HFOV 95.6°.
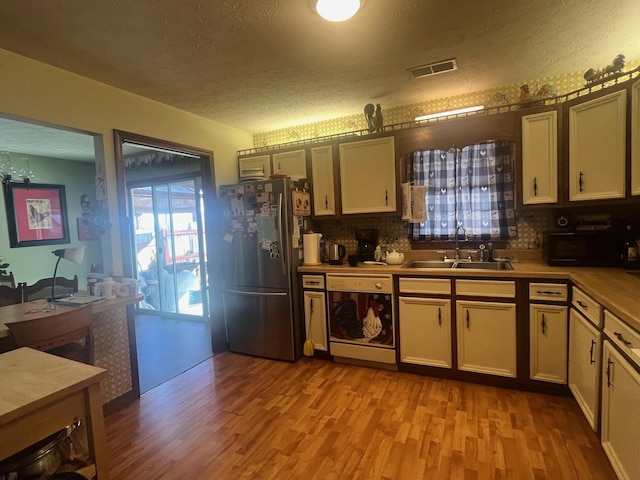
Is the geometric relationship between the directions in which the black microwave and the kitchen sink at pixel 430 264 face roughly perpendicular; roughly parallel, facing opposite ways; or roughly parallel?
roughly parallel

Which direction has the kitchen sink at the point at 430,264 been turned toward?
toward the camera

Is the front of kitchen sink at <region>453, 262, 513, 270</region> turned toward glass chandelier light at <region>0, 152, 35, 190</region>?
no

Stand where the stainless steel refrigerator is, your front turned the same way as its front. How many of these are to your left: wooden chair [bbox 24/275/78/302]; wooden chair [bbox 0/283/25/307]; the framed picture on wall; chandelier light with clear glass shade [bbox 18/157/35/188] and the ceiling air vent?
1

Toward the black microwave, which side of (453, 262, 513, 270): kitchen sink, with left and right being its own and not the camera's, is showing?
left

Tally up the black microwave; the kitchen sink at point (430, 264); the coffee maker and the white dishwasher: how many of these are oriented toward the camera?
4

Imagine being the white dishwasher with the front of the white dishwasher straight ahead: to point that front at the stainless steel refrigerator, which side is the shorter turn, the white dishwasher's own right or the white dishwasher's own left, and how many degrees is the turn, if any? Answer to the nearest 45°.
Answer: approximately 90° to the white dishwasher's own right

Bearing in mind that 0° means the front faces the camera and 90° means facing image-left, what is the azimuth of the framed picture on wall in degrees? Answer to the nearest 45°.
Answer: approximately 315°

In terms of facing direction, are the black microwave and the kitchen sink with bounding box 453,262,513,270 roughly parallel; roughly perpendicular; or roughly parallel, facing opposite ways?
roughly parallel

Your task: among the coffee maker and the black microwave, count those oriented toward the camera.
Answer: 2

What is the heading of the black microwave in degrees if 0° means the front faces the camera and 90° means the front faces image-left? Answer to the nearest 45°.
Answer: approximately 0°

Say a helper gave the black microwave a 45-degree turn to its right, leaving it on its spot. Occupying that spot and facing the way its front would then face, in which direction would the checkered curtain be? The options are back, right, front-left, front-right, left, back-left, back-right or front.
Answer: front-right

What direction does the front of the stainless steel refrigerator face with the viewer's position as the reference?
facing the viewer and to the left of the viewer

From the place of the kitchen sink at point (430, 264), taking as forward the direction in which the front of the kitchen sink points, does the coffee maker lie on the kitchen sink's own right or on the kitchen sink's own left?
on the kitchen sink's own right

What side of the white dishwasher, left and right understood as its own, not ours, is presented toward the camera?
front

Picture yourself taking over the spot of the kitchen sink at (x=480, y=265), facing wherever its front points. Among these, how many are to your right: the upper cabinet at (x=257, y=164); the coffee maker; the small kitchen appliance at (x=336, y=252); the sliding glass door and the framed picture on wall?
5

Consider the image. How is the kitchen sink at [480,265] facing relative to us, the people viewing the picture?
facing the viewer

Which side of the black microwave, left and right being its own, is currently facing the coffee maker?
right
